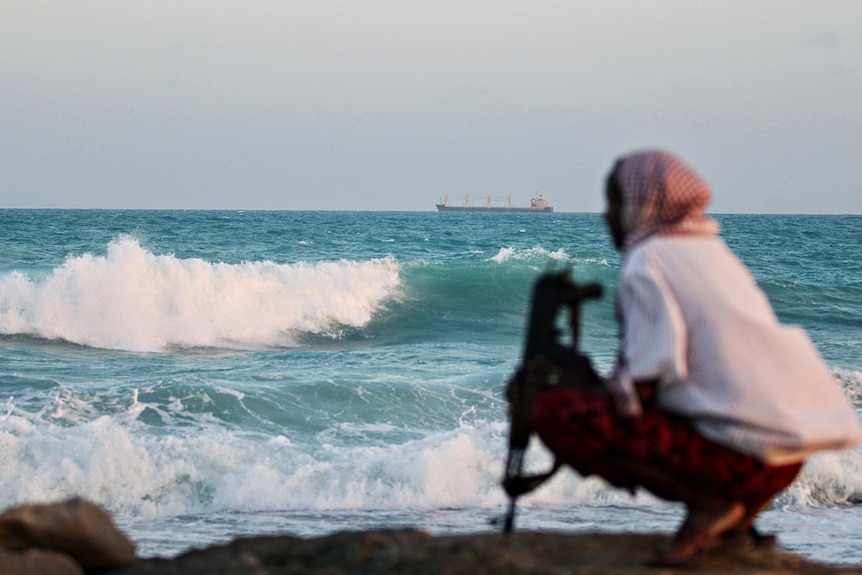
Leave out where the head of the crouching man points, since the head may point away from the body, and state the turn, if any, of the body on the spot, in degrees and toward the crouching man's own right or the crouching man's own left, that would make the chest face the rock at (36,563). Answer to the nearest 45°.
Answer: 0° — they already face it

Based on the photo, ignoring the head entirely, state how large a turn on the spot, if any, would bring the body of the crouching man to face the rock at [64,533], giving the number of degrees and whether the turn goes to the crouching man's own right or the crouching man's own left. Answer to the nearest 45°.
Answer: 0° — they already face it

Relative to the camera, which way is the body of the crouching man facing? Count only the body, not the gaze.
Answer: to the viewer's left

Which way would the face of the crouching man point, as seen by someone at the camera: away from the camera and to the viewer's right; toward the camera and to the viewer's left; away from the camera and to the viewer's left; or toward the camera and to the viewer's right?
away from the camera and to the viewer's left
